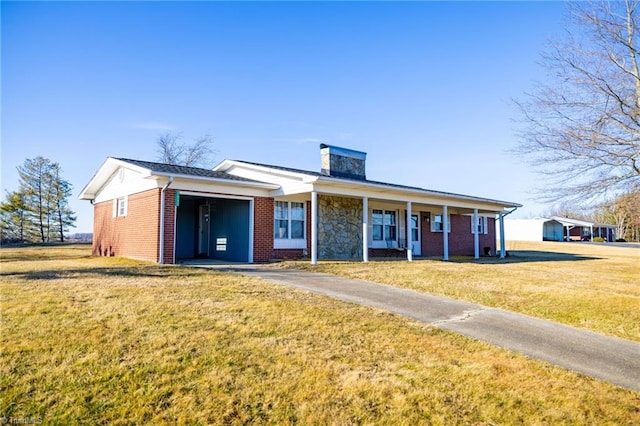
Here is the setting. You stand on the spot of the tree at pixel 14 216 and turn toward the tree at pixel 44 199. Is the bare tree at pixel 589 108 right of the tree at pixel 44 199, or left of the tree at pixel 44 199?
right

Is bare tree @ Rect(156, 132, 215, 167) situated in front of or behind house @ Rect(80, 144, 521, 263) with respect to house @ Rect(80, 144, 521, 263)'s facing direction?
behind

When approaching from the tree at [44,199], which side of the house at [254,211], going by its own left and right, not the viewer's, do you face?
back

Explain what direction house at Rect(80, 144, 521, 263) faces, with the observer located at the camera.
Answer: facing the viewer and to the right of the viewer

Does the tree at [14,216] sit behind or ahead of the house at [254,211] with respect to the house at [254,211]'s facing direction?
behind

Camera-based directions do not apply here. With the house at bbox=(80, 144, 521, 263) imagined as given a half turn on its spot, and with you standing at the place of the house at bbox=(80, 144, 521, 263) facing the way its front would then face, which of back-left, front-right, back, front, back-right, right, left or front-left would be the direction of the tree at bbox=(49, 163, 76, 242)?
front

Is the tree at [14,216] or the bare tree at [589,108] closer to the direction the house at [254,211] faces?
the bare tree

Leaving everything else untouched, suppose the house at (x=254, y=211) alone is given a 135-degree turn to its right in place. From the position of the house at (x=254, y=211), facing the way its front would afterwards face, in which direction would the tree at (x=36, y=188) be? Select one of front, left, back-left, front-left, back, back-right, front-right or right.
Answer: front-right
